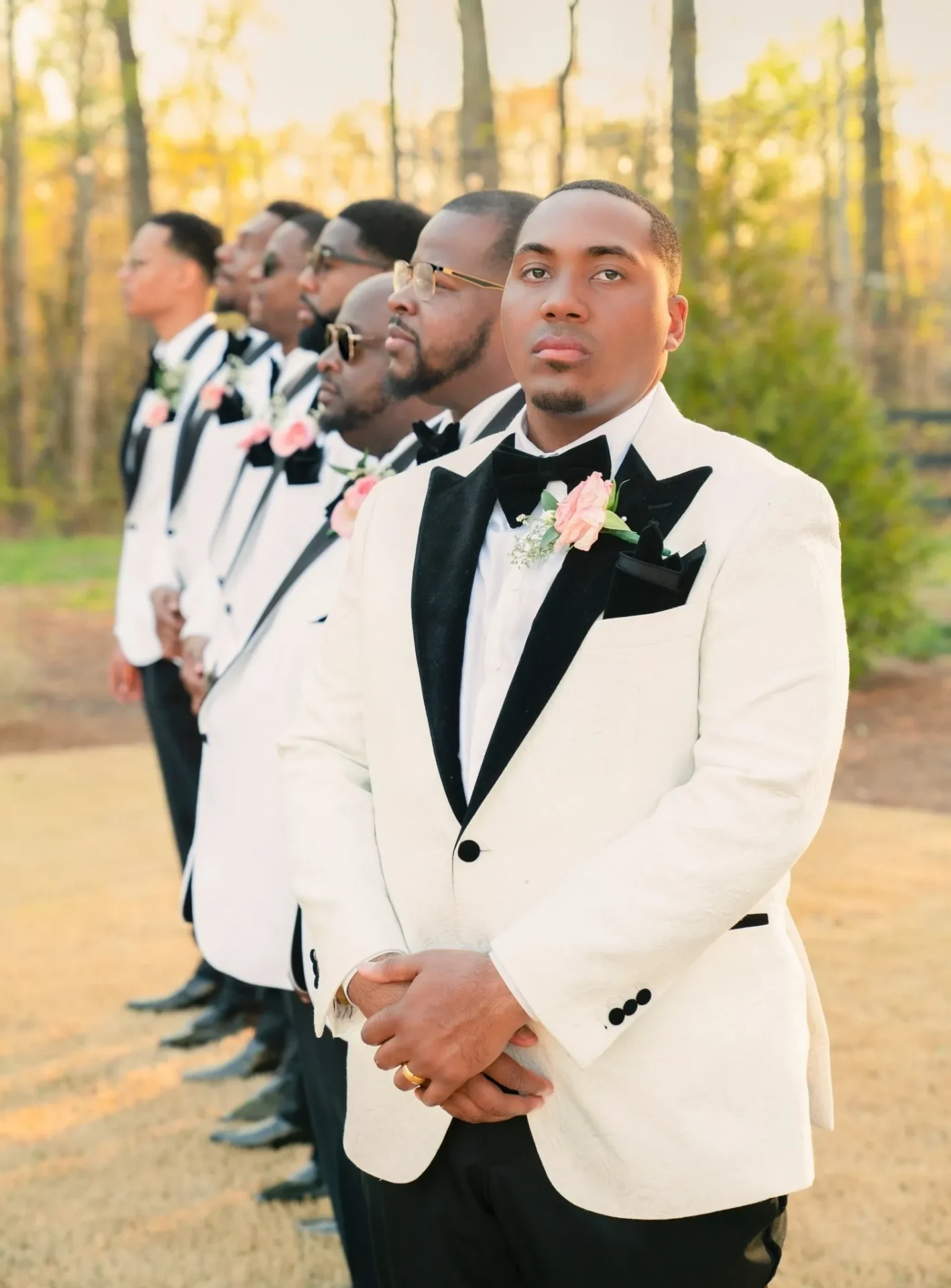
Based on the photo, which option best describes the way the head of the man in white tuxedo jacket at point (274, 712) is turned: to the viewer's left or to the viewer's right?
to the viewer's left

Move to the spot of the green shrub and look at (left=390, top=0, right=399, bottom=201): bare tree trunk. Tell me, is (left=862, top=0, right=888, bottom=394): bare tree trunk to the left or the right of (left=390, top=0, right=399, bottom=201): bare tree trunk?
right

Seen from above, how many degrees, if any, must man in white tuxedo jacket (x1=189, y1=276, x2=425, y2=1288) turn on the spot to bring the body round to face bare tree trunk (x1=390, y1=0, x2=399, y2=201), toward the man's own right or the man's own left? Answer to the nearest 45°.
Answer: approximately 135° to the man's own right

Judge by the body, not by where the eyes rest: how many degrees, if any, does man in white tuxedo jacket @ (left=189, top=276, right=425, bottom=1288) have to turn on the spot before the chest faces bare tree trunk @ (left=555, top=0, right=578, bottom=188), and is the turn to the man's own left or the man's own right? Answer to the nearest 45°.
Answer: approximately 135° to the man's own right

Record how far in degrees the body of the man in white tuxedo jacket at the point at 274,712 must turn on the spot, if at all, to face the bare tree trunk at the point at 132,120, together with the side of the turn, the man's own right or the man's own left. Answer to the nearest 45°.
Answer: approximately 135° to the man's own right

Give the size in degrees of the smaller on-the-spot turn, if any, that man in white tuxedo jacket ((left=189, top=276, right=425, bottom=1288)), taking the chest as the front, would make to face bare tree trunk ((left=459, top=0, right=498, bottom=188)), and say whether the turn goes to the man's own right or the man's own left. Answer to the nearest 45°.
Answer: approximately 135° to the man's own right

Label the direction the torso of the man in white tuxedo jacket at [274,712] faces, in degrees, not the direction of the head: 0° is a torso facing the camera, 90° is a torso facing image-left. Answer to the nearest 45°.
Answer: approximately 45°
